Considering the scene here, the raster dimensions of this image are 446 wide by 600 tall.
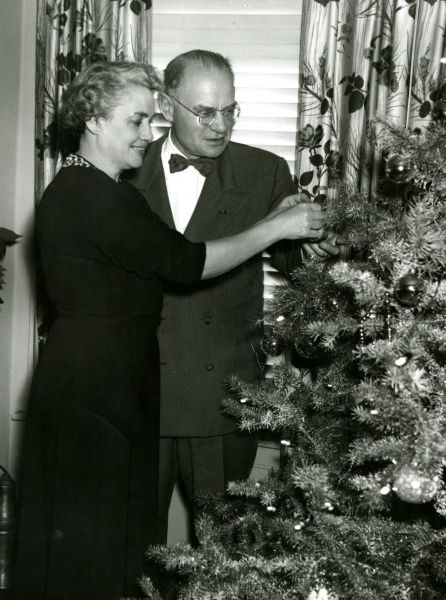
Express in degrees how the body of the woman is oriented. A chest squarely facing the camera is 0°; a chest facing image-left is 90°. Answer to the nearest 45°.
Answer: approximately 270°

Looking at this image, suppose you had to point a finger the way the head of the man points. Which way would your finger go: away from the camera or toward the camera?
toward the camera
